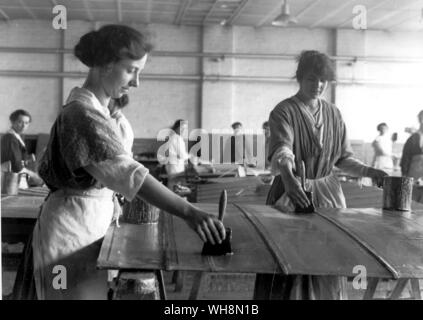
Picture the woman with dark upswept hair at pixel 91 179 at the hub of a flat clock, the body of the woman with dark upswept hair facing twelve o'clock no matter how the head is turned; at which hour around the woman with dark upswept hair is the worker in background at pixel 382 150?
The worker in background is roughly at 10 o'clock from the woman with dark upswept hair.

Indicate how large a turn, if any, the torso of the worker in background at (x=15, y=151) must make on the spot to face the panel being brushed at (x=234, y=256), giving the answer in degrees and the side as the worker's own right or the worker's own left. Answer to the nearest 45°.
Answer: approximately 45° to the worker's own right

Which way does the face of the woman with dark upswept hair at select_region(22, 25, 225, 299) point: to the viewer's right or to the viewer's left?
to the viewer's right

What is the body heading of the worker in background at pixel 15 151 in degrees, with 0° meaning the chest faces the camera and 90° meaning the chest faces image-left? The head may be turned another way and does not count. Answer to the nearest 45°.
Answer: approximately 315°

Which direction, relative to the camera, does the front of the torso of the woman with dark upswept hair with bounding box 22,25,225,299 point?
to the viewer's right

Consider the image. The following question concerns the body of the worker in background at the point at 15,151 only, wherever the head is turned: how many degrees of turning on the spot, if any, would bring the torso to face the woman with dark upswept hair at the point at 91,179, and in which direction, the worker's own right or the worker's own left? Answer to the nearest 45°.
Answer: approximately 45° to the worker's own right
